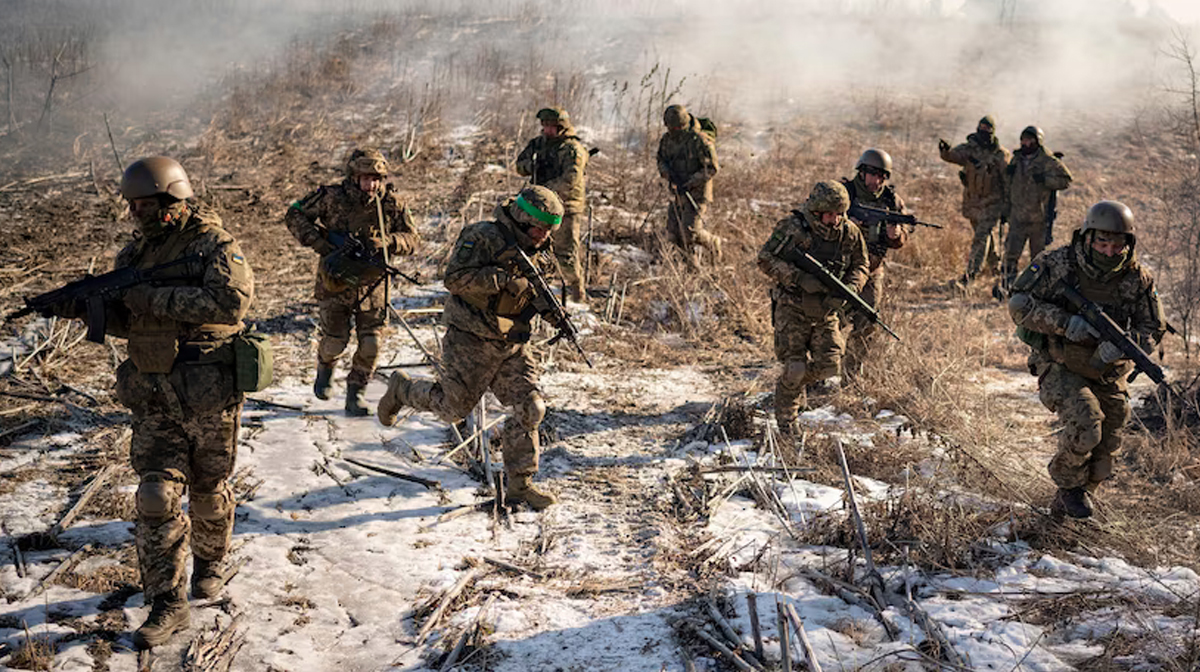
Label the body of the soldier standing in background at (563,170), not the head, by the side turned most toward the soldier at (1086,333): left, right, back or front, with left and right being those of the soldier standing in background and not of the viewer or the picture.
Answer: left

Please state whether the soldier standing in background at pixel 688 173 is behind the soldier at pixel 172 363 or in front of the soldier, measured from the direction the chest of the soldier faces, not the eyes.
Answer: behind

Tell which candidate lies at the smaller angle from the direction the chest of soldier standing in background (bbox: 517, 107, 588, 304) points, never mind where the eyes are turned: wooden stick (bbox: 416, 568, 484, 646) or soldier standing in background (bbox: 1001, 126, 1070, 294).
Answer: the wooden stick

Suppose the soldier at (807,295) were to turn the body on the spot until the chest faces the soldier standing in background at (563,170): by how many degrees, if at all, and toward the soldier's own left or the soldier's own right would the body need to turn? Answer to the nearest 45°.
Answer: approximately 180°

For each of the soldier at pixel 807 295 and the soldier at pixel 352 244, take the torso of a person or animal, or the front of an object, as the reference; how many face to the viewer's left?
0

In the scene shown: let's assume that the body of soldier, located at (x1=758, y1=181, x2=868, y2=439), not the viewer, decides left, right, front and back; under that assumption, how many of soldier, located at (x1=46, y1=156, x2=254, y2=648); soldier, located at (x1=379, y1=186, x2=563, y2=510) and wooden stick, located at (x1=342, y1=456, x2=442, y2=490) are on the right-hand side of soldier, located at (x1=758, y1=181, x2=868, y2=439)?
3

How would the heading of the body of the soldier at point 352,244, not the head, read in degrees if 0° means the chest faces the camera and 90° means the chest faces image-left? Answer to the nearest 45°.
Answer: approximately 0°

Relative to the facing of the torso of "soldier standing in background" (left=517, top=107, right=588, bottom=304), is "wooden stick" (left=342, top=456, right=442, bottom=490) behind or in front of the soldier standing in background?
in front

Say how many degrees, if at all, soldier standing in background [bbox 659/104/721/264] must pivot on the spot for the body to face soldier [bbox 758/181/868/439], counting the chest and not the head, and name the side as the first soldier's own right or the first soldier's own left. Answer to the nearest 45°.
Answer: approximately 45° to the first soldier's own left

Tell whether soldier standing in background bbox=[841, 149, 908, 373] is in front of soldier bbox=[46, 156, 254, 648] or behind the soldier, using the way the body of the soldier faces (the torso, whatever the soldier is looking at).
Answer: behind

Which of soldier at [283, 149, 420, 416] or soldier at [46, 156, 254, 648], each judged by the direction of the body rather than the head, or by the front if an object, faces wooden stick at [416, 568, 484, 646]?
soldier at [283, 149, 420, 416]
